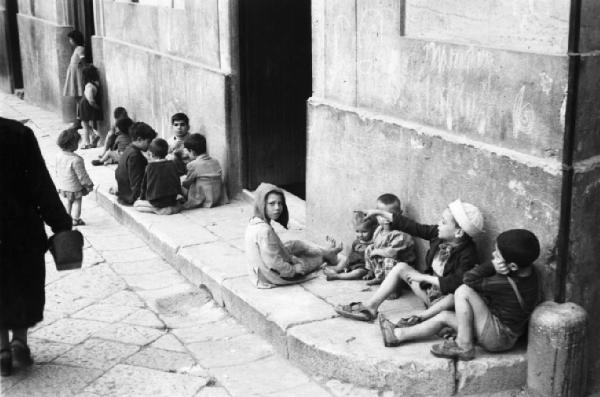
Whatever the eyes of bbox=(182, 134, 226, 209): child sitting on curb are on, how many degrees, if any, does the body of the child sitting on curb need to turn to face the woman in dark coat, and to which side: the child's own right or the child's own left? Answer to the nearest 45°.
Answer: approximately 135° to the child's own left

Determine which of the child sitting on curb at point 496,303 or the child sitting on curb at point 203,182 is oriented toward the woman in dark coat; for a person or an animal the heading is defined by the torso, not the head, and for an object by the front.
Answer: the child sitting on curb at point 496,303

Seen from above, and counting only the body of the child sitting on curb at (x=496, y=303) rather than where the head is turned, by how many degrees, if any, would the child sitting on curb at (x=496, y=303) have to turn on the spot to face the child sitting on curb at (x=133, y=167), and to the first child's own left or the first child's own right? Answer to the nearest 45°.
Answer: approximately 45° to the first child's own right

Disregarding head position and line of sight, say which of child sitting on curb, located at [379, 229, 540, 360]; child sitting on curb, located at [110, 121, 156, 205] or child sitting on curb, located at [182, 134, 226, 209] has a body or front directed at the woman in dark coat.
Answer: child sitting on curb, located at [379, 229, 540, 360]

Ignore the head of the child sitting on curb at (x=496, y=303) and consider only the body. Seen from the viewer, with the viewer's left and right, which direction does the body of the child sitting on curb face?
facing to the left of the viewer

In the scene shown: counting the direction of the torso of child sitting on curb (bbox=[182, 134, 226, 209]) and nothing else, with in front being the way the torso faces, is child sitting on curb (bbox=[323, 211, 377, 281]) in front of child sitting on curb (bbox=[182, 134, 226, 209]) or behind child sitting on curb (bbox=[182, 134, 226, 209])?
behind

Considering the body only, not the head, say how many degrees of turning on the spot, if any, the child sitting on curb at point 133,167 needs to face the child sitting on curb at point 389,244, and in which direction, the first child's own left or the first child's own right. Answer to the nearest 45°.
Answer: approximately 45° to the first child's own right

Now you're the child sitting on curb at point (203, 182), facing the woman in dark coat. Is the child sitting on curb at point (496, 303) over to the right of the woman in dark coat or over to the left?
left

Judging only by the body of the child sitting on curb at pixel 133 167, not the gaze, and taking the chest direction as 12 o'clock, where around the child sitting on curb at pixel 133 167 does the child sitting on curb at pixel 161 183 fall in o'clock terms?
the child sitting on curb at pixel 161 183 is roughly at 2 o'clock from the child sitting on curb at pixel 133 167.

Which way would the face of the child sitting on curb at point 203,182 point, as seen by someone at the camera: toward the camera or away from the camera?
away from the camera
